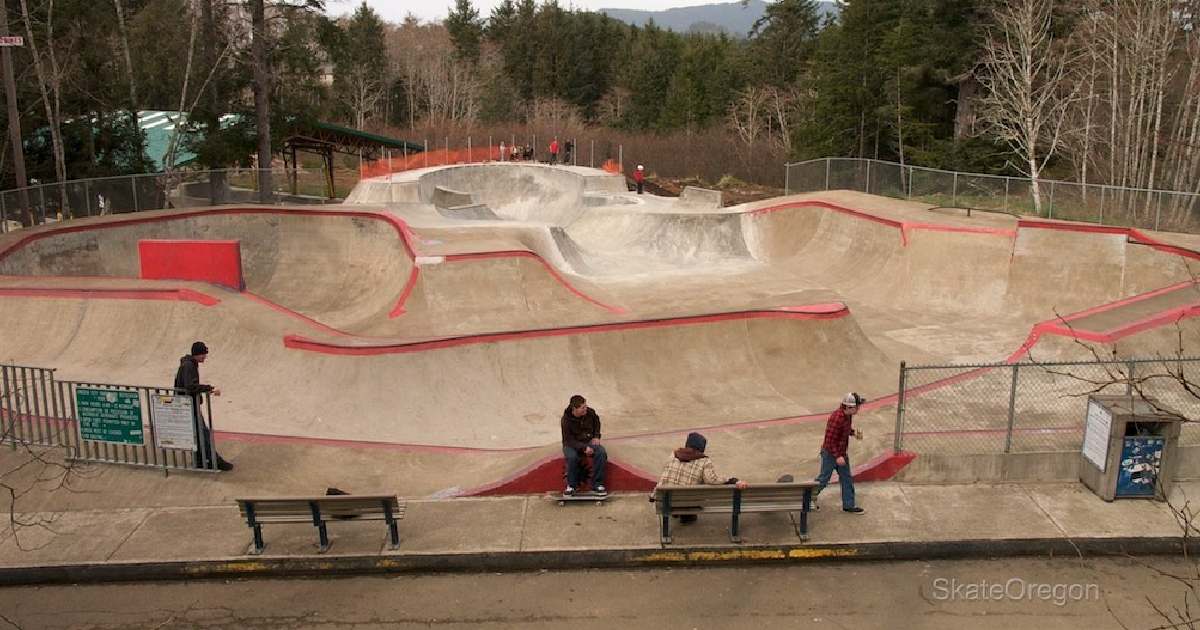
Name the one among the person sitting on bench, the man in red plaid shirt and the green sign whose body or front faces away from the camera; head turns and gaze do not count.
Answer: the person sitting on bench

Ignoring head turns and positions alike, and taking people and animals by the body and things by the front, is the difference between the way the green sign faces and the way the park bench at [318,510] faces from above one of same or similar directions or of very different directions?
very different directions

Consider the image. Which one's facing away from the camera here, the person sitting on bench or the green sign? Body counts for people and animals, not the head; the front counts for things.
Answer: the person sitting on bench

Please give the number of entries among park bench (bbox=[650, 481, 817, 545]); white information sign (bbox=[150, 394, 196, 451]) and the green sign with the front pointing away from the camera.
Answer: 1

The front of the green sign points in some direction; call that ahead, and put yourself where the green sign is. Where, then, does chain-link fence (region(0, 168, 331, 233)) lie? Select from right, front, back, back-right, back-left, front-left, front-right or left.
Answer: back

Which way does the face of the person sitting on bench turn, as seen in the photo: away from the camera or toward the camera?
away from the camera

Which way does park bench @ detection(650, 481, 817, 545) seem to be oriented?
away from the camera

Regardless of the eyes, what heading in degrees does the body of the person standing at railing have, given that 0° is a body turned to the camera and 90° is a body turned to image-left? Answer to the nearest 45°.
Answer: approximately 270°

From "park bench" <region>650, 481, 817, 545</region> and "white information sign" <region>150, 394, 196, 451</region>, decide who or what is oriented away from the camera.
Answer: the park bench

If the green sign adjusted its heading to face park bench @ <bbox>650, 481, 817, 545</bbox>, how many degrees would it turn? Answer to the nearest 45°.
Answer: approximately 45° to its left

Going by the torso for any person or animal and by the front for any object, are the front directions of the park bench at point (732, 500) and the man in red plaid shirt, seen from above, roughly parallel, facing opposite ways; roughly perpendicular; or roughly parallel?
roughly perpendicular
